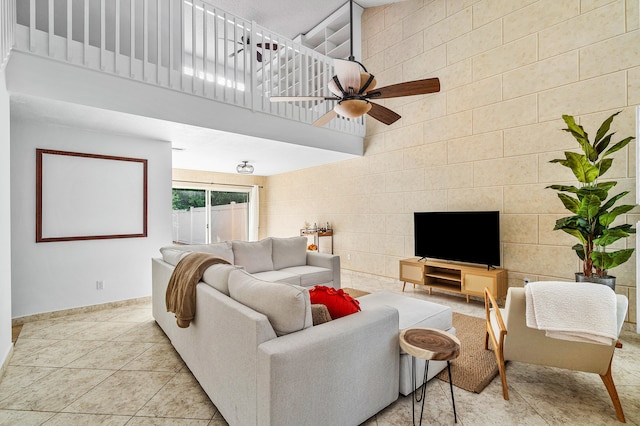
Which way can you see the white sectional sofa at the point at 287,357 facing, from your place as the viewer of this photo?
facing away from the viewer and to the right of the viewer

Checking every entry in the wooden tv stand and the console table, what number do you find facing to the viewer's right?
0

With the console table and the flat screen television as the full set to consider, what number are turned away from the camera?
0

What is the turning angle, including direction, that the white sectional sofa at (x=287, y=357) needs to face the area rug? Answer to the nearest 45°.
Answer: approximately 45° to its right

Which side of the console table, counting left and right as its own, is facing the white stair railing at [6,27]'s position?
front

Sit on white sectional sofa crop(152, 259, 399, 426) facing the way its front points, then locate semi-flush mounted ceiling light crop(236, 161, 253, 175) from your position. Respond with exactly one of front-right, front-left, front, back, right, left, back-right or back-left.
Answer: front-left

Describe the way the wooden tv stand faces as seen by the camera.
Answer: facing the viewer and to the left of the viewer

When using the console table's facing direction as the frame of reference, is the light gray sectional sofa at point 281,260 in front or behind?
in front

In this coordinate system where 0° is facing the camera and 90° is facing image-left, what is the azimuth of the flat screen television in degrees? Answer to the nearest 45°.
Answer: approximately 45°

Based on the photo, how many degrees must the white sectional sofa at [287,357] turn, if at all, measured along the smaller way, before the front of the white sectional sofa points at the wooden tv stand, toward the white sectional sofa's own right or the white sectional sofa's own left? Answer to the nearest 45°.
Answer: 0° — it already faces it
